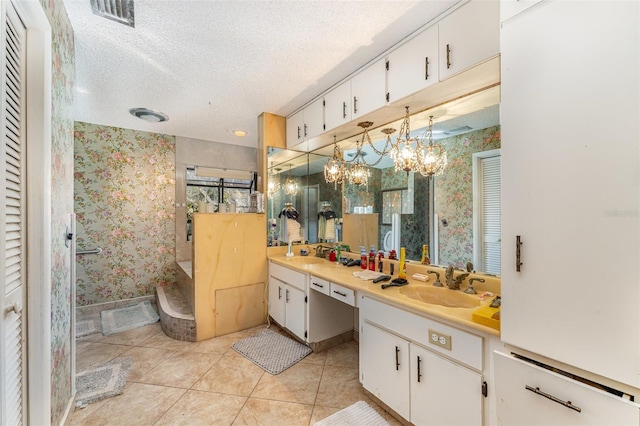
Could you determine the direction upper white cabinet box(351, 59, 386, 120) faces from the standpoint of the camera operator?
facing the viewer and to the left of the viewer

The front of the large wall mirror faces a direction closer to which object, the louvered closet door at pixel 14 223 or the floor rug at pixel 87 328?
the louvered closet door

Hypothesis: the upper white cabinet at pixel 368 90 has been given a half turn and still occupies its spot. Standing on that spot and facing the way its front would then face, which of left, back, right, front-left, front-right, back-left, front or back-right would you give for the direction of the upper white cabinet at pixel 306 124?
left

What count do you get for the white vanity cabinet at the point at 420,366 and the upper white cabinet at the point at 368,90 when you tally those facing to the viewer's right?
0

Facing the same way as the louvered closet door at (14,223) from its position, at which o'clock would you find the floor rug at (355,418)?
The floor rug is roughly at 1 o'clock from the louvered closet door.

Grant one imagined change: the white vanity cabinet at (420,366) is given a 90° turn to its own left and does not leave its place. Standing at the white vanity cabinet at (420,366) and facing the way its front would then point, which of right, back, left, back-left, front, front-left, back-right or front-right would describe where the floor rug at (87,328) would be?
back-right

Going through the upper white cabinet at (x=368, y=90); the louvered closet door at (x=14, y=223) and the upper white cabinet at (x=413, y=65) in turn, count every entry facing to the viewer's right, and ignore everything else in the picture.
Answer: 1

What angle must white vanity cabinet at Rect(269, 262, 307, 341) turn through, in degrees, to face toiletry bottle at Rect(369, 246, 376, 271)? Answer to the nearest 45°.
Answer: approximately 90° to its left
